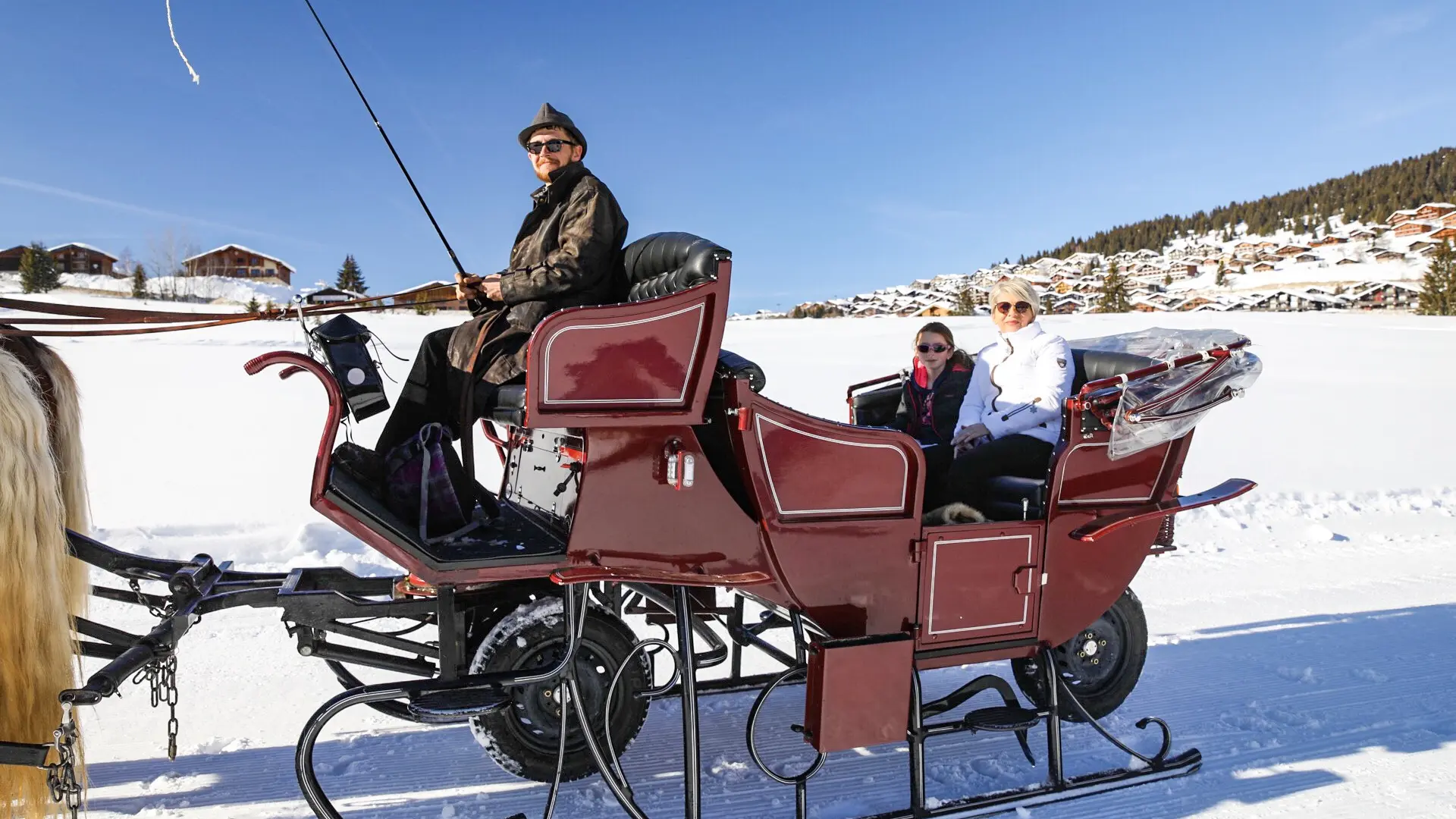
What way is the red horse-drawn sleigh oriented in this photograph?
to the viewer's left

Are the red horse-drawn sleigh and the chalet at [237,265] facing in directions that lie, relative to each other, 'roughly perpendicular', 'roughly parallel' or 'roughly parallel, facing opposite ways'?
roughly perpendicular

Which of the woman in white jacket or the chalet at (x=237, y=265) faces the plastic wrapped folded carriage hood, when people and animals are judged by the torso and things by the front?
the chalet

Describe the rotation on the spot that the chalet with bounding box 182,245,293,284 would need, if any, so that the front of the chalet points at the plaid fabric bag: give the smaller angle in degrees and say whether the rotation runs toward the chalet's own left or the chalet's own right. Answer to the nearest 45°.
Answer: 0° — it already faces it

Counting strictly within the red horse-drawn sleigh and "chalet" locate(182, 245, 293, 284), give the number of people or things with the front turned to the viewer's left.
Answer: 1

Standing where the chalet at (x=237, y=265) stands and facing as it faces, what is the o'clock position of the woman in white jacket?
The woman in white jacket is roughly at 12 o'clock from the chalet.

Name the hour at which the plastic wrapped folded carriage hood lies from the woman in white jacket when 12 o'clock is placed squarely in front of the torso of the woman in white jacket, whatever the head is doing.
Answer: The plastic wrapped folded carriage hood is roughly at 8 o'clock from the woman in white jacket.

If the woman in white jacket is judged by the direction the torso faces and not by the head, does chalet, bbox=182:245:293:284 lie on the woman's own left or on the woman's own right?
on the woman's own right

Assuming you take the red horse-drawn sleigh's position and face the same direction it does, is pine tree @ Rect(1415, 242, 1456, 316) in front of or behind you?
behind

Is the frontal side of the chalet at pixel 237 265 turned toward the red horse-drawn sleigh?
yes
